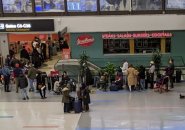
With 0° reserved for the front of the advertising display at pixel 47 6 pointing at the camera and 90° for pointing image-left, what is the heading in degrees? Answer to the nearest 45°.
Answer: approximately 0°

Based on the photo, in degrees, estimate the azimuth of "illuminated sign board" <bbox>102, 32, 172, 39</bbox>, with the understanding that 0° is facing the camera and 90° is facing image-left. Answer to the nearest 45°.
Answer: approximately 0°

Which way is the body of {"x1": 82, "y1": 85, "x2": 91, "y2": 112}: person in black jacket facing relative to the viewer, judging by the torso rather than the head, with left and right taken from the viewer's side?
facing away from the viewer

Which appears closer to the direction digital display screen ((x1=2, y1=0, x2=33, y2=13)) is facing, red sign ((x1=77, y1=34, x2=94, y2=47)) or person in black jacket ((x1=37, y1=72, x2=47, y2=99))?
the person in black jacket

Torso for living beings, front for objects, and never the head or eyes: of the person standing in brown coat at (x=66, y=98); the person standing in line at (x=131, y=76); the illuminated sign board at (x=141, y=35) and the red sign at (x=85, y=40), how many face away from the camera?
2

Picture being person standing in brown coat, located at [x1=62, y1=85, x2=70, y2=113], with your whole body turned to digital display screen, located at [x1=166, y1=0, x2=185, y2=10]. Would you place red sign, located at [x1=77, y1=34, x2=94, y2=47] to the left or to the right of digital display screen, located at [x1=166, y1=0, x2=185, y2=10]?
left

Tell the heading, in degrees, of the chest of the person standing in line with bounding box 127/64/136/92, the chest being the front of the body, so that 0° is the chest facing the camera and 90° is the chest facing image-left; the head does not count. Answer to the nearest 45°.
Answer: approximately 180°

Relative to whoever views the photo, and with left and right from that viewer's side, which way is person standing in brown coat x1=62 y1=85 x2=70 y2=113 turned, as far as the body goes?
facing away from the viewer

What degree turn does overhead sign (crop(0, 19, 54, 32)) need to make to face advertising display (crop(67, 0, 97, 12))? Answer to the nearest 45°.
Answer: approximately 90° to its left

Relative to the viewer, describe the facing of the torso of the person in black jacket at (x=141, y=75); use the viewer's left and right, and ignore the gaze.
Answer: facing away from the viewer
